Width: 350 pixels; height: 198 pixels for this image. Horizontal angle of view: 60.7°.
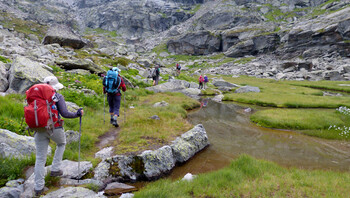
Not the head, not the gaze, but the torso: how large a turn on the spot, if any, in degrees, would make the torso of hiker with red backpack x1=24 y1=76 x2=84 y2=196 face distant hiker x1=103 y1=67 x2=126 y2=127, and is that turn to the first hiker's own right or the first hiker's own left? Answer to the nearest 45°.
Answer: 0° — they already face them

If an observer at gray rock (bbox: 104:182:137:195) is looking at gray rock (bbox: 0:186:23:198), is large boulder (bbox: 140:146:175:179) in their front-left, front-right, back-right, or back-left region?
back-right

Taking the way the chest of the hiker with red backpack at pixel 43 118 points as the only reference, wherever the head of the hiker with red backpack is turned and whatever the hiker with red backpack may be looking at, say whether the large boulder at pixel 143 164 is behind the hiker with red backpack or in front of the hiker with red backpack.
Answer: in front

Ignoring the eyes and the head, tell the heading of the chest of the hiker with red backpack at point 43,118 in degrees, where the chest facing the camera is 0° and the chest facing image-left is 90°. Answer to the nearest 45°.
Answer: approximately 225°

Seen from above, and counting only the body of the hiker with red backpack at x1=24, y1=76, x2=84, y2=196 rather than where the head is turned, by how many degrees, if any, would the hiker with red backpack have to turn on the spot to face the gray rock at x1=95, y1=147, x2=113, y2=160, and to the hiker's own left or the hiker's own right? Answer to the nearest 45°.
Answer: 0° — they already face it

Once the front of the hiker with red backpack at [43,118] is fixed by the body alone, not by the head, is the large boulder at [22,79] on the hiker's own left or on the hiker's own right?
on the hiker's own left

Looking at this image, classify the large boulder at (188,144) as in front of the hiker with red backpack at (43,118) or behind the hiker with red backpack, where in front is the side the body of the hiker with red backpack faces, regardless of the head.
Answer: in front

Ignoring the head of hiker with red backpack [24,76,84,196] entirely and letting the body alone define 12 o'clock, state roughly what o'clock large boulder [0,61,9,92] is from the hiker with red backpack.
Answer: The large boulder is roughly at 10 o'clock from the hiker with red backpack.
